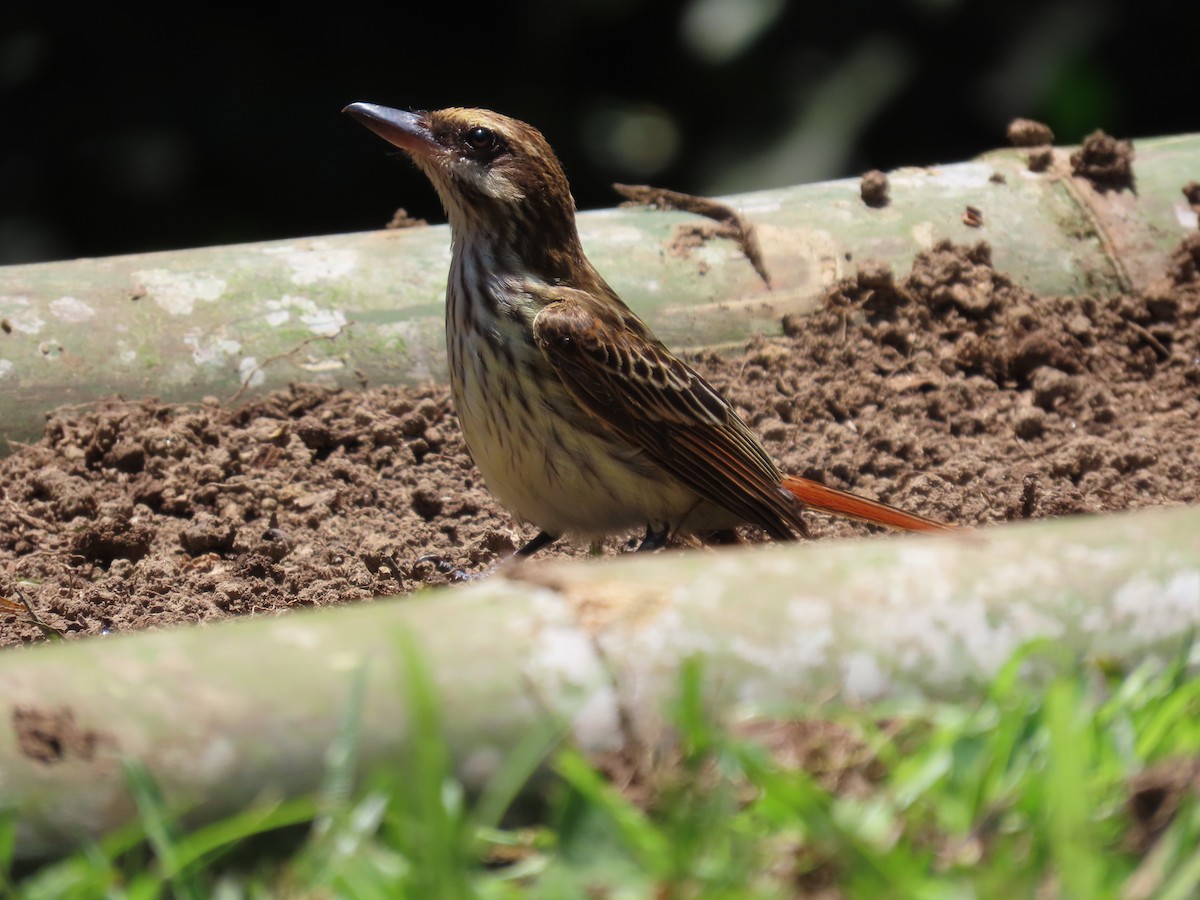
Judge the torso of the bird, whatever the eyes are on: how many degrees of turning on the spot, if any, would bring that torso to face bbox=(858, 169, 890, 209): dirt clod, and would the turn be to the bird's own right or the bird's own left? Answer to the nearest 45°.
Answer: approximately 135° to the bird's own right

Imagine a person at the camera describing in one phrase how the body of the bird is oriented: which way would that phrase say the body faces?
to the viewer's left

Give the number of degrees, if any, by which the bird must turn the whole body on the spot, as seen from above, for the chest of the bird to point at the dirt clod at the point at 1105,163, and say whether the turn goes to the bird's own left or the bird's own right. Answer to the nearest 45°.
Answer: approximately 135° to the bird's own right

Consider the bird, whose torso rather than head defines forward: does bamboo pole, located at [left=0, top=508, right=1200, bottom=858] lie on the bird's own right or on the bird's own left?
on the bird's own left

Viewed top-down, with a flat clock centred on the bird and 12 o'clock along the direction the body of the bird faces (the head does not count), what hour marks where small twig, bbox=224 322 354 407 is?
The small twig is roughly at 1 o'clock from the bird.

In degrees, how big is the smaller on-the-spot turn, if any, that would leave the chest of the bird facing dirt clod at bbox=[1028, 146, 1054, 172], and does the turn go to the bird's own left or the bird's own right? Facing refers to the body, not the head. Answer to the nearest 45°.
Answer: approximately 135° to the bird's own right
